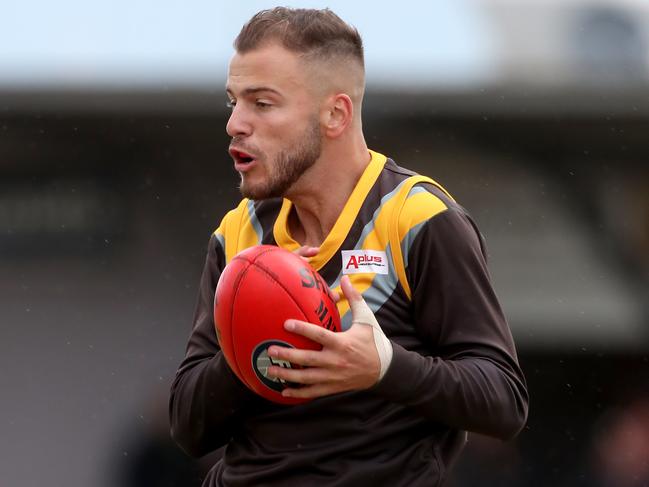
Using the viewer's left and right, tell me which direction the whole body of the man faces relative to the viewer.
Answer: facing the viewer and to the left of the viewer

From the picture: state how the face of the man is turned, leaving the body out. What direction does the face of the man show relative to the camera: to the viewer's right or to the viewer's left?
to the viewer's left
